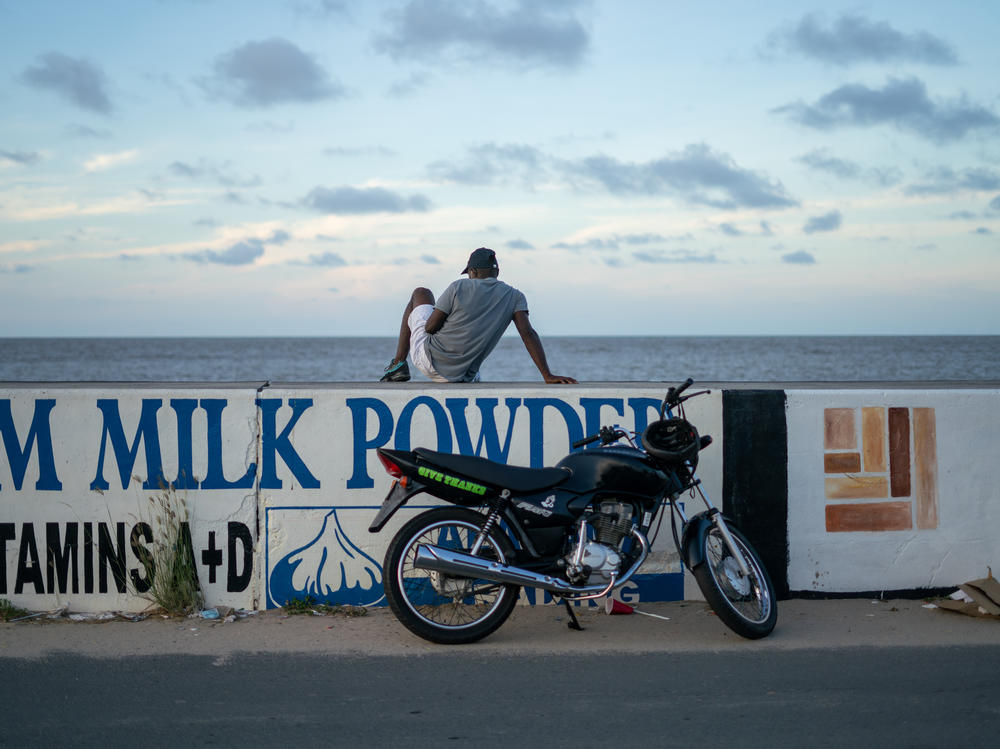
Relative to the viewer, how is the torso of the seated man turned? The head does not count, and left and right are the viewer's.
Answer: facing away from the viewer and to the left of the viewer

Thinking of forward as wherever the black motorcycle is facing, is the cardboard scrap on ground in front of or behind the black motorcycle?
in front

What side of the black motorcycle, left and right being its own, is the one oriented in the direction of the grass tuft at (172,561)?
back

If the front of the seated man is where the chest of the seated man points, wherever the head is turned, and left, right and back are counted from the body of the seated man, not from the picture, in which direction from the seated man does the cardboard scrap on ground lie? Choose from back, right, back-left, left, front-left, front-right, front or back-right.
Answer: right

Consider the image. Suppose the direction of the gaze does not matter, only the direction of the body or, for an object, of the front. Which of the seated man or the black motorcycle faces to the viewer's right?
the black motorcycle

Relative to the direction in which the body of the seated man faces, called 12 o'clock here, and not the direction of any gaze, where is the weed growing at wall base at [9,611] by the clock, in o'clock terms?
The weed growing at wall base is roughly at 9 o'clock from the seated man.

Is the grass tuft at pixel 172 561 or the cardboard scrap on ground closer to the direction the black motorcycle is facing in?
the cardboard scrap on ground

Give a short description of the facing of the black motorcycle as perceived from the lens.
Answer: facing to the right of the viewer

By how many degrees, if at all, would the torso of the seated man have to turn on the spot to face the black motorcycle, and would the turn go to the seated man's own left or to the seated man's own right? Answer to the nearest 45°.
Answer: approximately 135° to the seated man's own left

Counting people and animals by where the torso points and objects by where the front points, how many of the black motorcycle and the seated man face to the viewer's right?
1

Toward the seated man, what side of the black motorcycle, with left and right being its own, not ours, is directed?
left

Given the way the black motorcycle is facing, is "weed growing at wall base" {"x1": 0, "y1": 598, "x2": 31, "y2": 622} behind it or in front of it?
behind
